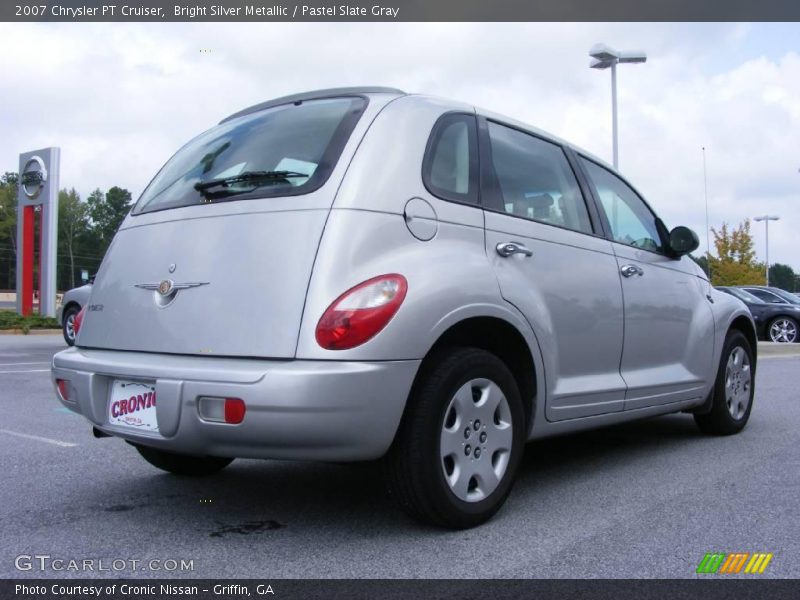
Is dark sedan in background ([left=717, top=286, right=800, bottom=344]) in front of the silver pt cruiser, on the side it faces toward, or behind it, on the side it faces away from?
in front

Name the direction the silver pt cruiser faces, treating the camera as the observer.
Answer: facing away from the viewer and to the right of the viewer

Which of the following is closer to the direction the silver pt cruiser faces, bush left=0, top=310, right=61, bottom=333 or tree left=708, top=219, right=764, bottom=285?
the tree

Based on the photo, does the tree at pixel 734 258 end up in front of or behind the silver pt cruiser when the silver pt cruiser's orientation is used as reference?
in front
